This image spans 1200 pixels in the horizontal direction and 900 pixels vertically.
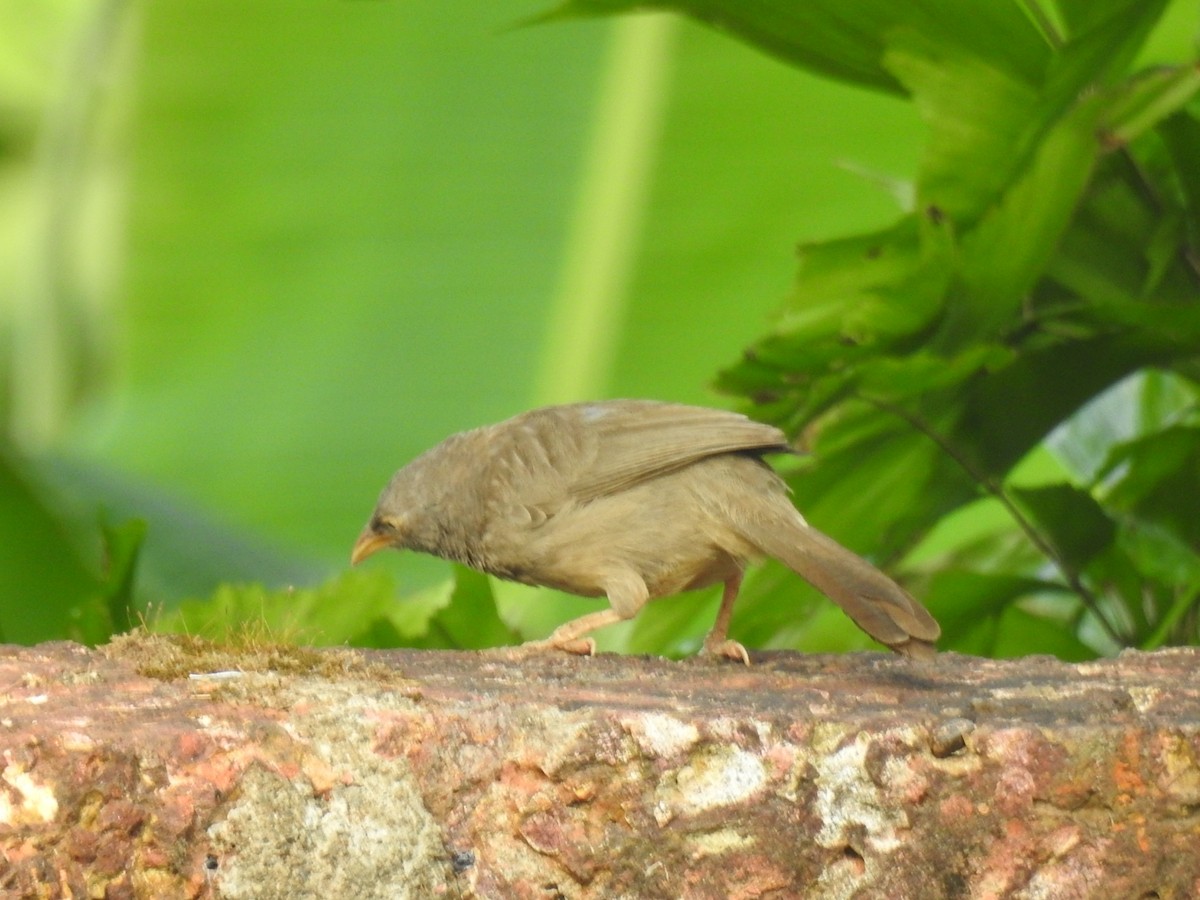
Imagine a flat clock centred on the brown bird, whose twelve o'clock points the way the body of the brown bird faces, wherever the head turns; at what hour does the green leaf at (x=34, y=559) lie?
The green leaf is roughly at 1 o'clock from the brown bird.

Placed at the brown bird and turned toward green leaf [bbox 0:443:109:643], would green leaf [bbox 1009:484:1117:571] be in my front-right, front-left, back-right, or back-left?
back-right

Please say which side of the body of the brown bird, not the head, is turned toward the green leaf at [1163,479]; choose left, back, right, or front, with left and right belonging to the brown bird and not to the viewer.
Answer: back

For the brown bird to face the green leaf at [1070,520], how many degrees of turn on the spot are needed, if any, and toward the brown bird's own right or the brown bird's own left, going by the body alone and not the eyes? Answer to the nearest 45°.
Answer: approximately 180°

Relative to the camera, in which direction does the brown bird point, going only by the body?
to the viewer's left

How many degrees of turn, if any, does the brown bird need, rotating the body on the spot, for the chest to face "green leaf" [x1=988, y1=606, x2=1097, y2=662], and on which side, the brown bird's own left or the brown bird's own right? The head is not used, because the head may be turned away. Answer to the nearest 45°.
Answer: approximately 135° to the brown bird's own right
